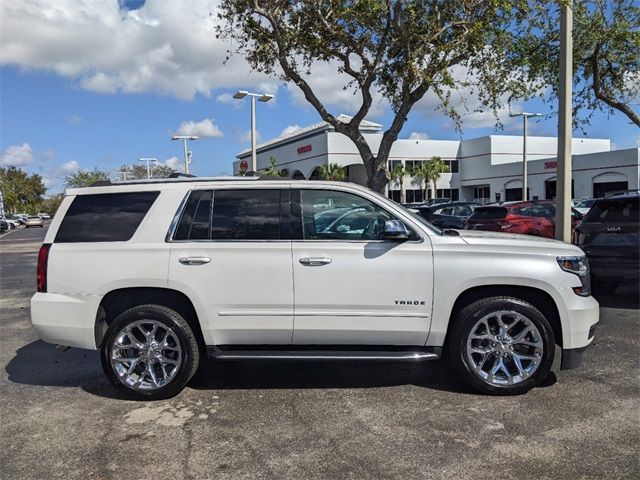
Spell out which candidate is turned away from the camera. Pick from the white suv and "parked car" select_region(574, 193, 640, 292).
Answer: the parked car

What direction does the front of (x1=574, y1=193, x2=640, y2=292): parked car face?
away from the camera

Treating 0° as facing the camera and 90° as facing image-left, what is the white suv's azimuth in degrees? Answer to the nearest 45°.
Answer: approximately 270°

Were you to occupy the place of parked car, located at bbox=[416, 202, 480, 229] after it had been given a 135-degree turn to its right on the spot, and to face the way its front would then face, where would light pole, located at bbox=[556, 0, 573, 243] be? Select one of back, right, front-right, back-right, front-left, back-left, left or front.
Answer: front

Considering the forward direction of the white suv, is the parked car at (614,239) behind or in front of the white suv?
in front

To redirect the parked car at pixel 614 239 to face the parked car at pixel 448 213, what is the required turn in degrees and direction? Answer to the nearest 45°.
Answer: approximately 45° to its left

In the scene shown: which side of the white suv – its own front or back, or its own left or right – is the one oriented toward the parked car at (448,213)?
left

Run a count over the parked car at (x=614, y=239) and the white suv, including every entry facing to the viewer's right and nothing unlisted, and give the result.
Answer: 1

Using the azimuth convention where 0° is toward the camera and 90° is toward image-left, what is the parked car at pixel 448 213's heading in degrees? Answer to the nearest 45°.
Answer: approximately 225°

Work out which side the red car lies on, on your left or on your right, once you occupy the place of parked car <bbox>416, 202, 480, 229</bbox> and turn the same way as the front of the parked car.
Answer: on your right

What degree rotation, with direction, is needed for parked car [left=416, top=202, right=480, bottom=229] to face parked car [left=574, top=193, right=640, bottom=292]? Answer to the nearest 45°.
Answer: approximately 135° to its right

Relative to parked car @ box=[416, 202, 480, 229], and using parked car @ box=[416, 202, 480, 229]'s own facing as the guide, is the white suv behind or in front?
behind
